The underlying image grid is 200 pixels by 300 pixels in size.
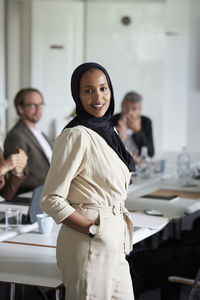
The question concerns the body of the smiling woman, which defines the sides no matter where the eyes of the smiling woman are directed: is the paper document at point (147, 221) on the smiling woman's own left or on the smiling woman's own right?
on the smiling woman's own left

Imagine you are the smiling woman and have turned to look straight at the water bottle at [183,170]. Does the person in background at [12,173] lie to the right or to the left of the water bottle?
left

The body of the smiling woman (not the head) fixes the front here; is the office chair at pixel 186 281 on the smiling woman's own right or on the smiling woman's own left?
on the smiling woman's own left

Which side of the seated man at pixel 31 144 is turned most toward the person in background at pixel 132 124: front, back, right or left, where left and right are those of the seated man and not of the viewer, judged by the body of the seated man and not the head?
left

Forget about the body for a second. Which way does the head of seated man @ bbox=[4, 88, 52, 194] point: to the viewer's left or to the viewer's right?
to the viewer's right

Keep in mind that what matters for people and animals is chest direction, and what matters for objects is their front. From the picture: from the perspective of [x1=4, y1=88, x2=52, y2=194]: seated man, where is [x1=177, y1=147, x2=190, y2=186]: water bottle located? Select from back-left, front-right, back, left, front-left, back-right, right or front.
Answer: front-left

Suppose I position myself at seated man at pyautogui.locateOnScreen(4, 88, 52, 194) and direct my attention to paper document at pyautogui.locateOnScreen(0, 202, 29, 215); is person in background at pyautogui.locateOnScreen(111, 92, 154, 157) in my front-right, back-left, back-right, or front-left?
back-left

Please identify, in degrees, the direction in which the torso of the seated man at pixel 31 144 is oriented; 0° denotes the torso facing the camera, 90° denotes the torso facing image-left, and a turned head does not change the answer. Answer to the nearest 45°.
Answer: approximately 315°
